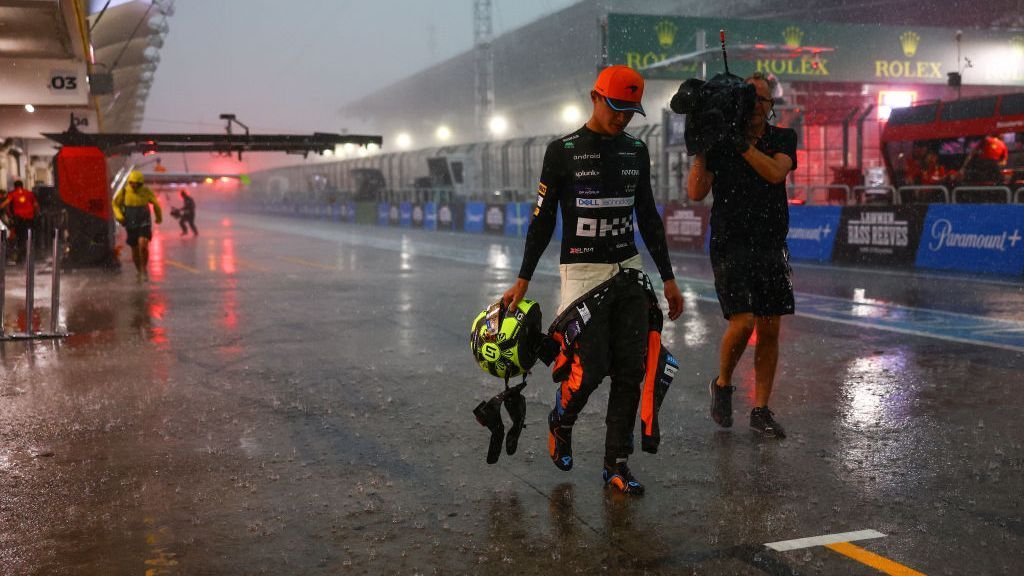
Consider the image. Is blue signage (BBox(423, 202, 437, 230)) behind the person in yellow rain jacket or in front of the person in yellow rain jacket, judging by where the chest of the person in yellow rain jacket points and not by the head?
behind

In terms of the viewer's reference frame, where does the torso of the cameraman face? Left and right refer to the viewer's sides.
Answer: facing the viewer and to the left of the viewer

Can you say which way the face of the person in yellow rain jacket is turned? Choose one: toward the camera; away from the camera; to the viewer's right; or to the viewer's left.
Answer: toward the camera

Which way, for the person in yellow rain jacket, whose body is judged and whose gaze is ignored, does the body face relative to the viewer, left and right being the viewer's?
facing the viewer

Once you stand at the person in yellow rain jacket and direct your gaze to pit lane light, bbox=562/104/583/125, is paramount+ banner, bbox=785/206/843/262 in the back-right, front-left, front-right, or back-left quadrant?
front-right

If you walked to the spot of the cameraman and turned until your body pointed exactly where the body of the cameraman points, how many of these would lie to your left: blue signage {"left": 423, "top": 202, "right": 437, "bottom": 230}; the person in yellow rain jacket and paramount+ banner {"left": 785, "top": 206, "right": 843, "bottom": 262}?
0

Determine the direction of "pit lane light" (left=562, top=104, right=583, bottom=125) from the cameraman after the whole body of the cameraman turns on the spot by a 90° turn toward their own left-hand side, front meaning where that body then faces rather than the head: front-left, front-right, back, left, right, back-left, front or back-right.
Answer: back-left

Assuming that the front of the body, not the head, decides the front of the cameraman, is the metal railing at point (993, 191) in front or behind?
behind

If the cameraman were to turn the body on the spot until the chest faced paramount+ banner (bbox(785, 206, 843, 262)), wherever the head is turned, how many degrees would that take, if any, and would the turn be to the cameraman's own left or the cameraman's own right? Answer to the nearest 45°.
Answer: approximately 135° to the cameraman's own right

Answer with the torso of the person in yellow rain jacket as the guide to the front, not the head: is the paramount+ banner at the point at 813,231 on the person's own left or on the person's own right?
on the person's own left

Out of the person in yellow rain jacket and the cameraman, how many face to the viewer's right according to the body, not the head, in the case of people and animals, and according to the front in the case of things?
0

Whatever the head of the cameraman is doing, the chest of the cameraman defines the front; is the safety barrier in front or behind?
behind

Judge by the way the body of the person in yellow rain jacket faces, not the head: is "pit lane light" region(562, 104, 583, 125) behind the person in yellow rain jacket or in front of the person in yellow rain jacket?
behind
